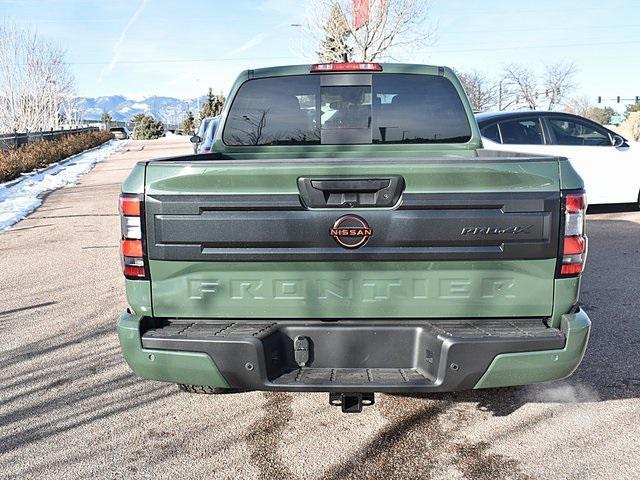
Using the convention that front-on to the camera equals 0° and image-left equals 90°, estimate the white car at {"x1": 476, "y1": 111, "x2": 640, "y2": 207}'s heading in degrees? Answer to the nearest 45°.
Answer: approximately 270°

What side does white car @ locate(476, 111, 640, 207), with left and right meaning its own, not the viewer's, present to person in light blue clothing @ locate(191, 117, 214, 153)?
back

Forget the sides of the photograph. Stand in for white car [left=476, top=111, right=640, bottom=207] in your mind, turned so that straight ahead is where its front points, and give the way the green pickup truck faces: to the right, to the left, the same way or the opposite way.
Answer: to the left

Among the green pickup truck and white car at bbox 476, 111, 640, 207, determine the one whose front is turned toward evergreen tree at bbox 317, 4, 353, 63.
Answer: the green pickup truck

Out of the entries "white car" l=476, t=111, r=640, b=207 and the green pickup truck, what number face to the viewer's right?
1

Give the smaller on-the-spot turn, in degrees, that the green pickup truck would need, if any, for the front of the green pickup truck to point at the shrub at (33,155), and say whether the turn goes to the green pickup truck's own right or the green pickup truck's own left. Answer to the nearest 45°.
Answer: approximately 45° to the green pickup truck's own left

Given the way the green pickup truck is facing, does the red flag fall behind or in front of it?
in front

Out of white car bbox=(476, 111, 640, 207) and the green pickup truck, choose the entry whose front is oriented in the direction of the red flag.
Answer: the green pickup truck

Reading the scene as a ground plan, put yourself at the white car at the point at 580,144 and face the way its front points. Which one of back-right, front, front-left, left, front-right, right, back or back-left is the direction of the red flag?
back-left

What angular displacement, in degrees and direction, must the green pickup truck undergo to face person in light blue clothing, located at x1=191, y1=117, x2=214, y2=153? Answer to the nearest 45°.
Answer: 0° — it already faces it

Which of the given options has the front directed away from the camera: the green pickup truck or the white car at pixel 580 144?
the green pickup truck

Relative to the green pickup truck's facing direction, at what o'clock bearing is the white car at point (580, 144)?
The white car is roughly at 1 o'clock from the green pickup truck.

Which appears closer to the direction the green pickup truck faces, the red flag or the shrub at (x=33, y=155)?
the red flag

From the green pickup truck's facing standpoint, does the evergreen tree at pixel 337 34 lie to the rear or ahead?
ahead

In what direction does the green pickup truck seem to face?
away from the camera

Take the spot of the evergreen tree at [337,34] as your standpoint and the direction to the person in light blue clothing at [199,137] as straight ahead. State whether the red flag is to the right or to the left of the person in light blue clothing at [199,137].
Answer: left

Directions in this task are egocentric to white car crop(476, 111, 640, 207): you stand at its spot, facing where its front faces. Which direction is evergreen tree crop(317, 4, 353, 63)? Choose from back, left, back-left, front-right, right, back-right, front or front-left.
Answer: back-left
